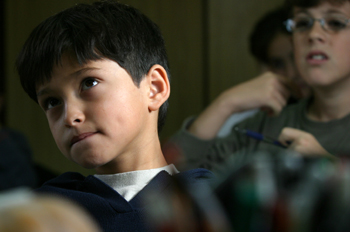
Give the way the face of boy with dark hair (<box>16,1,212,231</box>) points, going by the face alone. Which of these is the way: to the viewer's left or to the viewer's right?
to the viewer's left

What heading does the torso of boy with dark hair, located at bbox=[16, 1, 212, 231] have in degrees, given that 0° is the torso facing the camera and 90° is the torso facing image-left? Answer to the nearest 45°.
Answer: approximately 45°

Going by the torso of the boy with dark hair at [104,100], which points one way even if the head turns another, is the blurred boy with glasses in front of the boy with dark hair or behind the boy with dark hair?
behind
